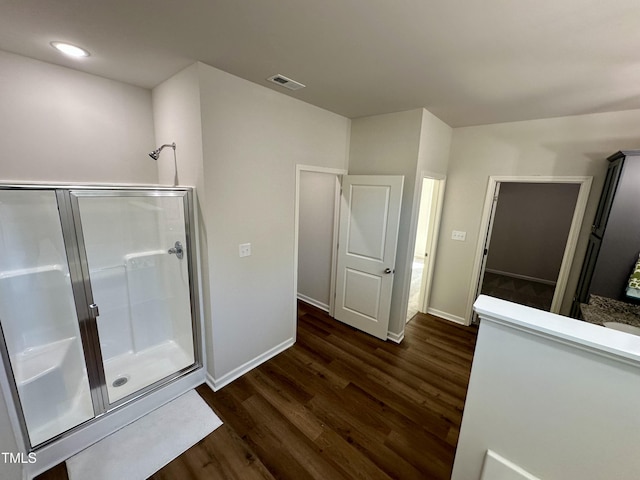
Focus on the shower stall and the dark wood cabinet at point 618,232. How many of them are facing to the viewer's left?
1

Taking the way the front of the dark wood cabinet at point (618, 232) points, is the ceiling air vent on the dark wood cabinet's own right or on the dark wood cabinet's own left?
on the dark wood cabinet's own left

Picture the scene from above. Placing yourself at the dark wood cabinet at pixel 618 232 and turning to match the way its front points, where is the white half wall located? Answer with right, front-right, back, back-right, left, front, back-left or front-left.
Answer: left

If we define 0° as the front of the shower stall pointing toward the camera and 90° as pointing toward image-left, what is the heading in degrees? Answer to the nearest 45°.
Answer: approximately 315°

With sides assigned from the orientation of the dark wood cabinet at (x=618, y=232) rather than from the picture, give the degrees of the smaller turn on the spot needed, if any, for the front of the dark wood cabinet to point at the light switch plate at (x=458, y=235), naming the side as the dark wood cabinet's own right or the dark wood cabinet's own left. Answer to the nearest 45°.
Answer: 0° — it already faces it

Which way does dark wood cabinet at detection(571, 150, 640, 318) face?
to the viewer's left

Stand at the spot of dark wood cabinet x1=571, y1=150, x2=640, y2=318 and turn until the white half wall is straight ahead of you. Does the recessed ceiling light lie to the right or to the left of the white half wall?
right
